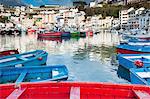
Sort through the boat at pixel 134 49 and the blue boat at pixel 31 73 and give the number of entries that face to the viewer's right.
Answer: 1

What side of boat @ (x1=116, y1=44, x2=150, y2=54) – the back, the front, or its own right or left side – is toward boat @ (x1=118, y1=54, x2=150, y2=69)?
left

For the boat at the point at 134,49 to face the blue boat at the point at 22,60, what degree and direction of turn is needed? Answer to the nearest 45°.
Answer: approximately 45° to its left

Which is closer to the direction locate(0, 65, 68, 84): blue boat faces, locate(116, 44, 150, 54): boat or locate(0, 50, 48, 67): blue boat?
the boat

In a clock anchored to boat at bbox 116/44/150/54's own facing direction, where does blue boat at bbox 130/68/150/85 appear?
The blue boat is roughly at 9 o'clock from the boat.

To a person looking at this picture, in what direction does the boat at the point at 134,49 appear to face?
facing to the left of the viewer

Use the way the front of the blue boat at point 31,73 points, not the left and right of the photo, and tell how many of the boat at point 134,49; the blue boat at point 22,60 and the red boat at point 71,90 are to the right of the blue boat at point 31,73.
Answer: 1

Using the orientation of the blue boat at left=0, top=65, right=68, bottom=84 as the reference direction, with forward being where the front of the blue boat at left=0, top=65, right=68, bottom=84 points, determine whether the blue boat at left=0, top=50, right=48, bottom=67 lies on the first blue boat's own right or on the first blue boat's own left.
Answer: on the first blue boat's own left
